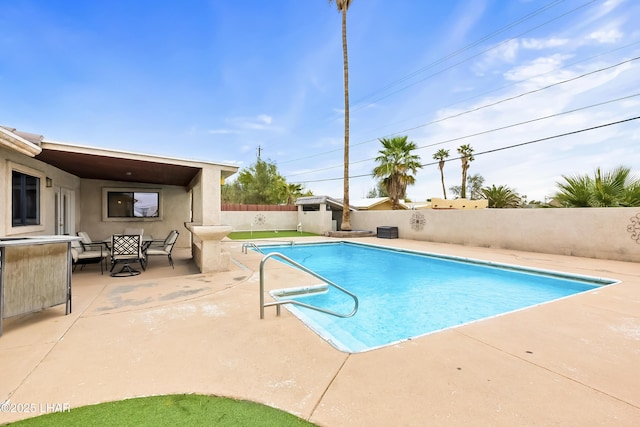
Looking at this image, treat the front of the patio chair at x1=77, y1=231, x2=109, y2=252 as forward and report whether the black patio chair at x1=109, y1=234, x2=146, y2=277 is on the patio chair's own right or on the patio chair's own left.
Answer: on the patio chair's own right

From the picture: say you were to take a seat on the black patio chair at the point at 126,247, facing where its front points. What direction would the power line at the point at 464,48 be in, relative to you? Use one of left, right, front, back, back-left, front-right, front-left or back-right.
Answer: right

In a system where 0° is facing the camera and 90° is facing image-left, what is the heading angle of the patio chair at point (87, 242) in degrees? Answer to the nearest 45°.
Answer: approximately 270°

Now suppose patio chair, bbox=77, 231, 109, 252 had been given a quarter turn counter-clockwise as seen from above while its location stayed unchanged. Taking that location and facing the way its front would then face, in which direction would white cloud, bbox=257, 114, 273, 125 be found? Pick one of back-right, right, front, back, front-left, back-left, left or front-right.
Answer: front-right

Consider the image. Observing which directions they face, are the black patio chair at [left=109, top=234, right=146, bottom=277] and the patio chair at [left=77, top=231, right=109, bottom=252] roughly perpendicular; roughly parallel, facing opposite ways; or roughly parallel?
roughly perpendicular

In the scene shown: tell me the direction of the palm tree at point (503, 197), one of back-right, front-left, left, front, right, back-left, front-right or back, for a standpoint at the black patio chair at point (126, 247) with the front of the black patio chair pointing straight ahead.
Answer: right

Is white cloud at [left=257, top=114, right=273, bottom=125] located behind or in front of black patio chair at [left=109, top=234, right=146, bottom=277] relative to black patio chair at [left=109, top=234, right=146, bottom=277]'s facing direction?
in front

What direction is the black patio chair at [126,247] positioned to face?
away from the camera

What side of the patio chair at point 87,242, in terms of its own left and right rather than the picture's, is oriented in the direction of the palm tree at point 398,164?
front

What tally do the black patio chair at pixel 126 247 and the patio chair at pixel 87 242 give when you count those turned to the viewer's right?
1

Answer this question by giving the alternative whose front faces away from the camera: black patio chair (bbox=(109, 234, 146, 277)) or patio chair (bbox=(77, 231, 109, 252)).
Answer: the black patio chair

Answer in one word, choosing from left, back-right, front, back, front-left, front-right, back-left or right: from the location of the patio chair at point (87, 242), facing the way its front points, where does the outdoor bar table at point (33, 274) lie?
right

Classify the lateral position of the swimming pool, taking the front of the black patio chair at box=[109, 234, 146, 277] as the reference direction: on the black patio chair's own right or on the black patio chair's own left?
on the black patio chair's own right

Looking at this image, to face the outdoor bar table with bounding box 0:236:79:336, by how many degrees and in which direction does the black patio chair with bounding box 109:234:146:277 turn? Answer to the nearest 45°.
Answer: approximately 180°
